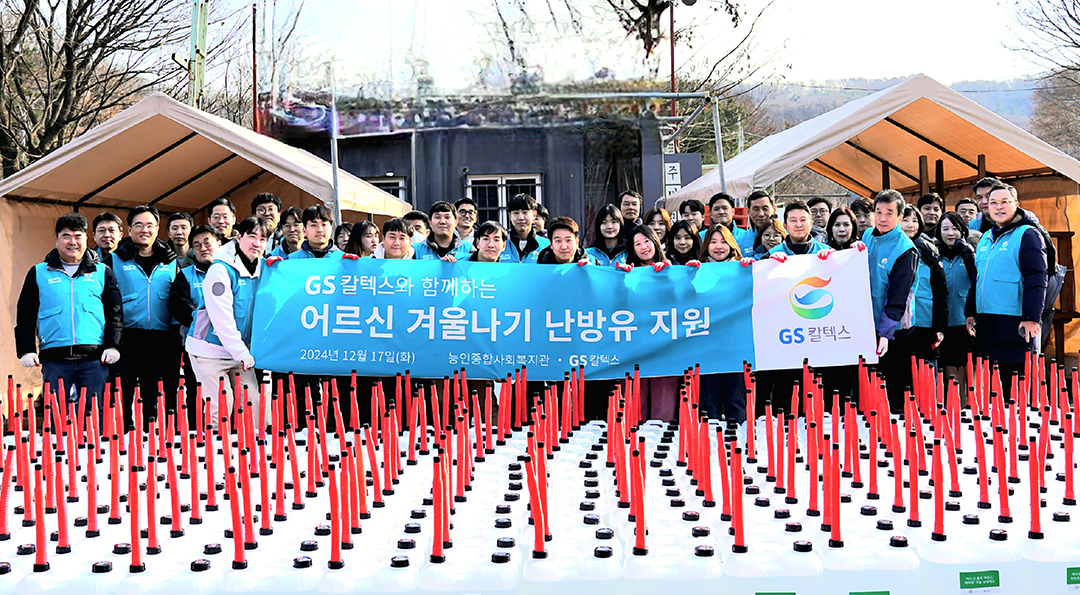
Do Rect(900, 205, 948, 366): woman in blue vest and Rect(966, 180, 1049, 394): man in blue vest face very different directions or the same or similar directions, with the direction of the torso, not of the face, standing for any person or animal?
same or similar directions

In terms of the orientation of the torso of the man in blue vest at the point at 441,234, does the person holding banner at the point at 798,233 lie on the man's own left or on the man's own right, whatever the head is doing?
on the man's own left

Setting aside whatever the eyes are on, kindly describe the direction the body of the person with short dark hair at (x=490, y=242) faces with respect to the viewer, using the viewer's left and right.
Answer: facing the viewer

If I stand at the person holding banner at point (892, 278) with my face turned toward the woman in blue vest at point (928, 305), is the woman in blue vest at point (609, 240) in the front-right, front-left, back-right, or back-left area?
back-left

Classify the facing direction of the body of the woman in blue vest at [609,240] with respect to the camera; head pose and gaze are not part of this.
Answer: toward the camera

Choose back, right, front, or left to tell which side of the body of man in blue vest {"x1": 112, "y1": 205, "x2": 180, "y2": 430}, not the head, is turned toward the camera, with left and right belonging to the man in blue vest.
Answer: front

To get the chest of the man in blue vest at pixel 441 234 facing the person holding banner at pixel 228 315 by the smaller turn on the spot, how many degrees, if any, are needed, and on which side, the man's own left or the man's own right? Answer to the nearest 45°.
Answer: approximately 45° to the man's own right

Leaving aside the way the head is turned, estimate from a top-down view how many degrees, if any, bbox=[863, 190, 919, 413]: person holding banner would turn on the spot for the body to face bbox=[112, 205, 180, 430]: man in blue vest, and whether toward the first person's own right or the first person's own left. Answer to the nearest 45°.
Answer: approximately 45° to the first person's own right

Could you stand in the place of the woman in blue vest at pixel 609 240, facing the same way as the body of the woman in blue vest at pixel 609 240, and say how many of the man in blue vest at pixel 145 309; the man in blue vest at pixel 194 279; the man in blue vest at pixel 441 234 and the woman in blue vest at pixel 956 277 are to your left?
1

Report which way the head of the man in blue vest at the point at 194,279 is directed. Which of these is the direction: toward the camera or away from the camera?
toward the camera

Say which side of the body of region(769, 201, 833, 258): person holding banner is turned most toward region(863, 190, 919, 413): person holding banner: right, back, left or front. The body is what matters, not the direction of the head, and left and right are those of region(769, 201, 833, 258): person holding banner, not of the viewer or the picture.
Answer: left

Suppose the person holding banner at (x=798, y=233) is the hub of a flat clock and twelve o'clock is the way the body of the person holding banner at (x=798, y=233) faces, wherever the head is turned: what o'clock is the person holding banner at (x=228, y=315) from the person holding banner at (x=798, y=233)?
the person holding banner at (x=228, y=315) is roughly at 2 o'clock from the person holding banner at (x=798, y=233).

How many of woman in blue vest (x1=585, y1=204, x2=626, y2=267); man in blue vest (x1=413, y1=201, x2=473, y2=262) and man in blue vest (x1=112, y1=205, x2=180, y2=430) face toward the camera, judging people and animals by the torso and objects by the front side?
3
